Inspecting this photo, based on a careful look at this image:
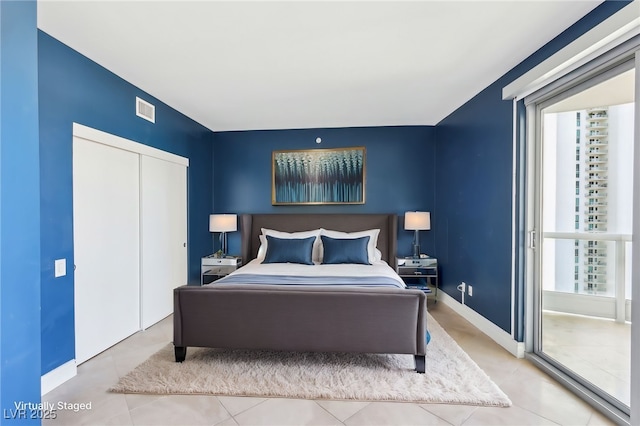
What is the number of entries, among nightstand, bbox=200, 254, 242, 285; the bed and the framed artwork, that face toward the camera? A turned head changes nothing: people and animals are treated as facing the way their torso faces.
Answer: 3

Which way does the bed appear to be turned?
toward the camera

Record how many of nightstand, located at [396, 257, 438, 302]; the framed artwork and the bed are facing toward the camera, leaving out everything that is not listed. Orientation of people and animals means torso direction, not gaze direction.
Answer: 3

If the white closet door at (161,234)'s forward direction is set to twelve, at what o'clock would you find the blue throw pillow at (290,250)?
The blue throw pillow is roughly at 11 o'clock from the white closet door.

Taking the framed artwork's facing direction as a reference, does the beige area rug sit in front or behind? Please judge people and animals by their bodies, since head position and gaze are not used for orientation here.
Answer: in front

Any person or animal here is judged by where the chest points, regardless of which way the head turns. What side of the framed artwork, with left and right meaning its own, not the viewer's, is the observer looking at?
front

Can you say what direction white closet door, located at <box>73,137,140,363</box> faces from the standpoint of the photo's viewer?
facing the viewer and to the right of the viewer

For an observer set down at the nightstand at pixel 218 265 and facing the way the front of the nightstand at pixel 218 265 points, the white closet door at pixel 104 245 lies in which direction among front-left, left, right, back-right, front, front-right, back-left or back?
front-right

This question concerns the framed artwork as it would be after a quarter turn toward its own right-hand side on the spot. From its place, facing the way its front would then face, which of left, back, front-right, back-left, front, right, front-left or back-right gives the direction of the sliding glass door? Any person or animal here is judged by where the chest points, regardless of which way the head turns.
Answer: back-left

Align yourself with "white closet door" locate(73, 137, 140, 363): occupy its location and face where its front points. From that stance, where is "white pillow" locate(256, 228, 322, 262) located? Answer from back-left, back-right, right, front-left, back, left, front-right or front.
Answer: front-left

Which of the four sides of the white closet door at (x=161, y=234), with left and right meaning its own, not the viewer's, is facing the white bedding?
front

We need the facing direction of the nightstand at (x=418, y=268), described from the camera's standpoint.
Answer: facing the viewer

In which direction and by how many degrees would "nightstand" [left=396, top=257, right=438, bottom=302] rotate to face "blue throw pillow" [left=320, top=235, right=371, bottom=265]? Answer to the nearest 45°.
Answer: approximately 45° to its right
